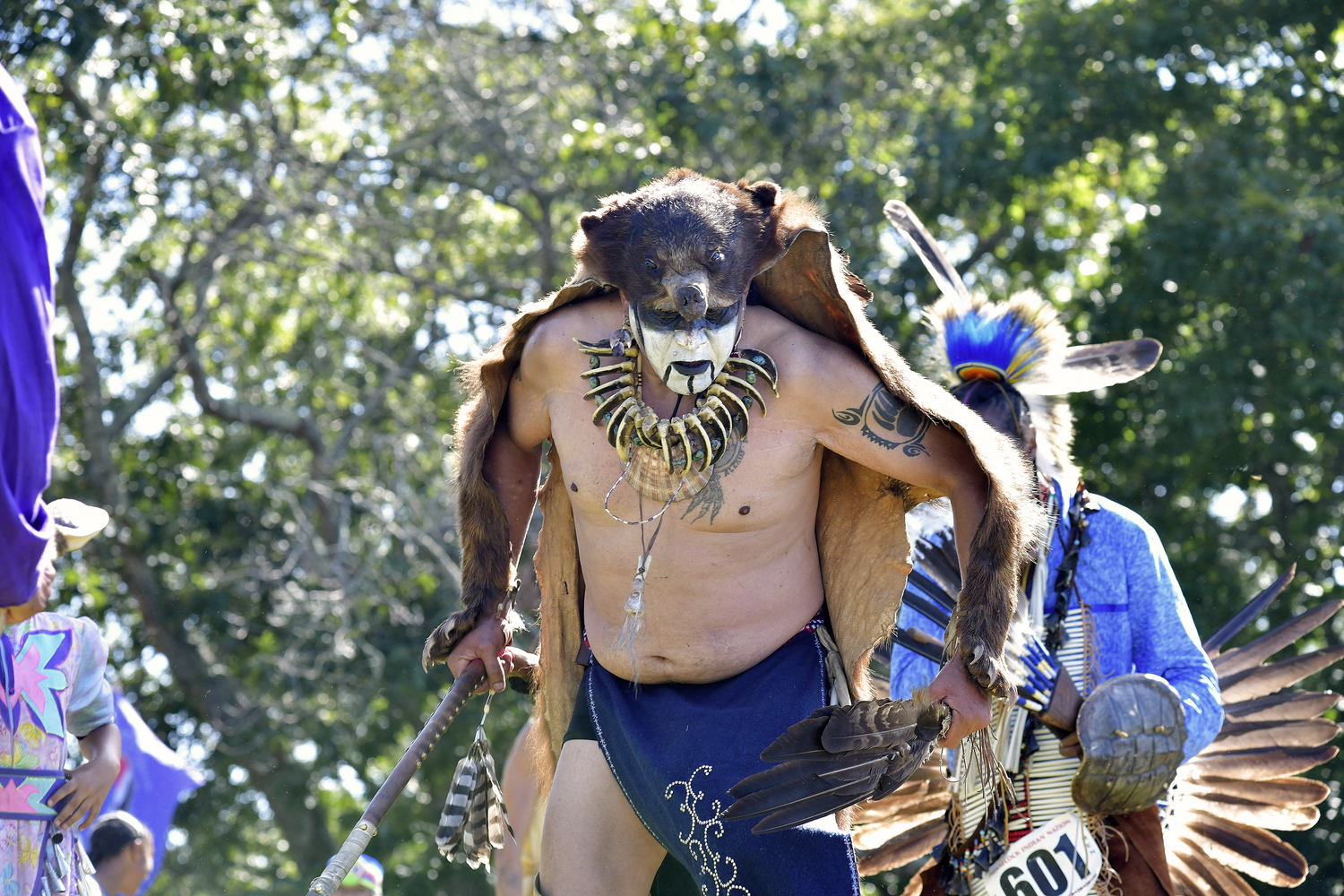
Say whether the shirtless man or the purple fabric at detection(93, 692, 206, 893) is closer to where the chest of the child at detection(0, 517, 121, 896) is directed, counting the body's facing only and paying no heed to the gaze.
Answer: the shirtless man

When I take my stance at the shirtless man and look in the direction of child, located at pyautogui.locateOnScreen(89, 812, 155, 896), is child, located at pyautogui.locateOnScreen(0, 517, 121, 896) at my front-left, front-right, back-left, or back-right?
front-left
